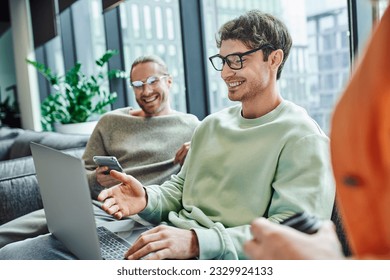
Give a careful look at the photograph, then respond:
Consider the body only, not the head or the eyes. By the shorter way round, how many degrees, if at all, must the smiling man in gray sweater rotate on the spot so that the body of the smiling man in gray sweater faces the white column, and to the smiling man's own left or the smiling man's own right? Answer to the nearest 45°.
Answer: approximately 135° to the smiling man's own right

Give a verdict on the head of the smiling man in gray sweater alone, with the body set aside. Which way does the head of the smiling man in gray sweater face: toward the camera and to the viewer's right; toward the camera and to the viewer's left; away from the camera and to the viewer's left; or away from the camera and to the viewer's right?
toward the camera and to the viewer's right

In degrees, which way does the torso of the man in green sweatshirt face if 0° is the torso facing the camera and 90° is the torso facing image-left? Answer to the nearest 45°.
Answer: approximately 45°

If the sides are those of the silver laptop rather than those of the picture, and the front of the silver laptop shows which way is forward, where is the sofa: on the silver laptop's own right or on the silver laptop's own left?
on the silver laptop's own left

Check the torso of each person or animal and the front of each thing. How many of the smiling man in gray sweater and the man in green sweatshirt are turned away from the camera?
0

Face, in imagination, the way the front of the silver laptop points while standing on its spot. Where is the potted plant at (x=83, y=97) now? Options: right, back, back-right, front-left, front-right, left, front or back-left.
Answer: front-left

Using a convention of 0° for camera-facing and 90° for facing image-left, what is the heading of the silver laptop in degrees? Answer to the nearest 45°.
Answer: approximately 225°

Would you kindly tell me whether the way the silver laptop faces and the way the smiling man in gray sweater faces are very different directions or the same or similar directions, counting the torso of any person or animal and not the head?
very different directions
